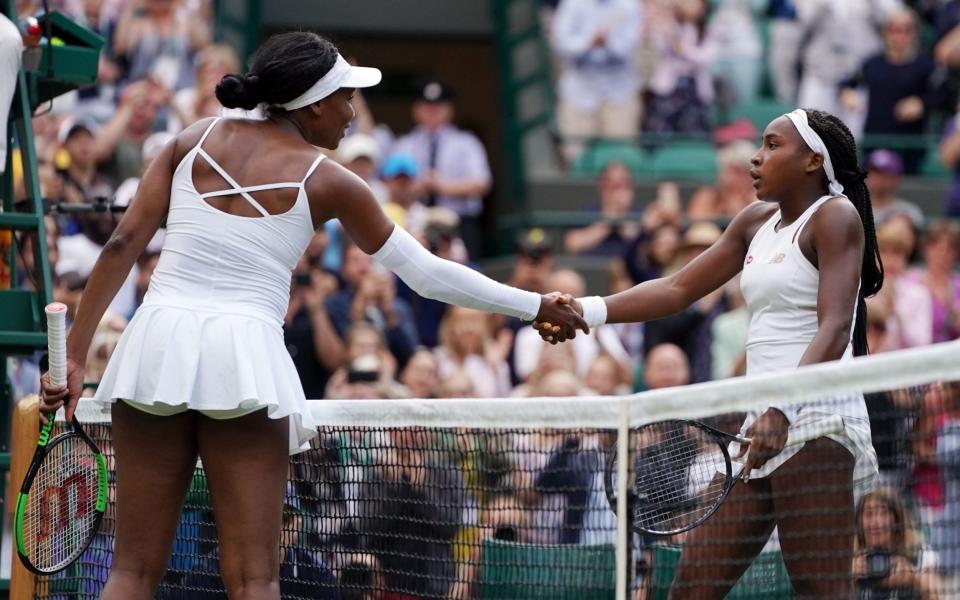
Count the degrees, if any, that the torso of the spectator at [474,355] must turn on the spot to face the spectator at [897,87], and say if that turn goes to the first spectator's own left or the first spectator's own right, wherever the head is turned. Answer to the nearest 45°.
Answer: approximately 135° to the first spectator's own left

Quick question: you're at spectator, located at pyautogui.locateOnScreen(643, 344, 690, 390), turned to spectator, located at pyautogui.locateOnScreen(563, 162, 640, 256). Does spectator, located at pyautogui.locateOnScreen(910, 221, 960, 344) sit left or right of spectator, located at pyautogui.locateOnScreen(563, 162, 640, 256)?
right

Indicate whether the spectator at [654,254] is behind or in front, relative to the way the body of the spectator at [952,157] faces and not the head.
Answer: in front

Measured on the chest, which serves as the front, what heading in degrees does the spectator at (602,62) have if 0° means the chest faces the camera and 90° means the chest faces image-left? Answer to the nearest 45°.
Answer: approximately 0°

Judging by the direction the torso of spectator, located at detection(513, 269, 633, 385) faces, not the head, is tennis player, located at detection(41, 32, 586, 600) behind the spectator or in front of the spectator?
in front

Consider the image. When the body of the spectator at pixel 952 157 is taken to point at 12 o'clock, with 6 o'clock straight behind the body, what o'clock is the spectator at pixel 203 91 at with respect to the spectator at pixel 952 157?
the spectator at pixel 203 91 is roughly at 2 o'clock from the spectator at pixel 952 157.

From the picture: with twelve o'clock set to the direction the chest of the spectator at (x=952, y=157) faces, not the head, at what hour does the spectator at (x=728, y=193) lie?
the spectator at (x=728, y=193) is roughly at 2 o'clock from the spectator at (x=952, y=157).

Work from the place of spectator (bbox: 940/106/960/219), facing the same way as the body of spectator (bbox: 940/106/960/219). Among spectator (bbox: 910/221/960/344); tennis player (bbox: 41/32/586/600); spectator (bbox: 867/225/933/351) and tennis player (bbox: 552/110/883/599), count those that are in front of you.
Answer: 4

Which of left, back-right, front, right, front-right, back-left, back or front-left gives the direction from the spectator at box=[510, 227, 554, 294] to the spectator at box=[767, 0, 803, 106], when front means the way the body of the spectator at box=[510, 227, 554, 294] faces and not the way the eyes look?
back-left
